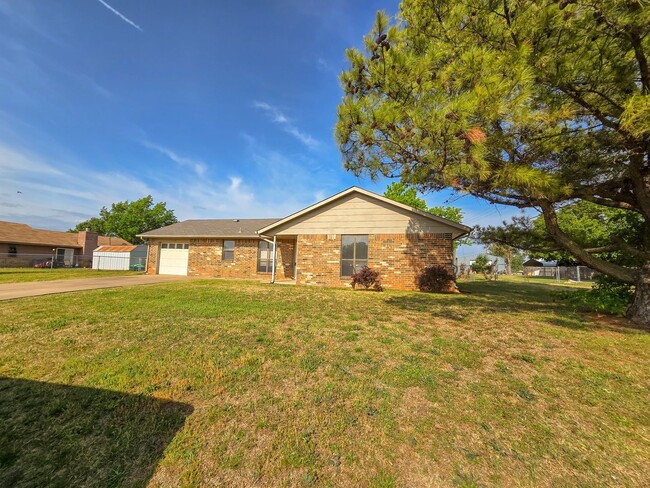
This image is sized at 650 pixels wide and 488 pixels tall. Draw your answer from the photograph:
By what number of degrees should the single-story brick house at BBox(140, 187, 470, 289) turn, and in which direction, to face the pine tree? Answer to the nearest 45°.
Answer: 0° — it already faces it

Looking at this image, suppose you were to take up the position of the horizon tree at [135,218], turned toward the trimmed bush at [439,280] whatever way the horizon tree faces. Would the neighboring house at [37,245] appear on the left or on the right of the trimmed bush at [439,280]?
right

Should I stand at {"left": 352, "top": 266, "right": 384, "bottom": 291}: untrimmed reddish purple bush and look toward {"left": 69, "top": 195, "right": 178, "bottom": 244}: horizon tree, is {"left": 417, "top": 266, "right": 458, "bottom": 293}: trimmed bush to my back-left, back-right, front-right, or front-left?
back-right

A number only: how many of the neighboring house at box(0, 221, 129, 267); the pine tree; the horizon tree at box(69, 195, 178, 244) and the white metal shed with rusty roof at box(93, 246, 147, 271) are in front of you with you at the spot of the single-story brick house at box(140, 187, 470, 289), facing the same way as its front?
1

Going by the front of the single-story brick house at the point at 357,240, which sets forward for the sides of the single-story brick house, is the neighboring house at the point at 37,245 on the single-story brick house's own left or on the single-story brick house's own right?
on the single-story brick house's own right

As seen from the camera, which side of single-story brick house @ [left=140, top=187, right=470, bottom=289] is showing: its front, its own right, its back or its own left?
front

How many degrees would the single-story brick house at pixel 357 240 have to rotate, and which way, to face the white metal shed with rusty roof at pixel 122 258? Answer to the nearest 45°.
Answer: approximately 135° to its right

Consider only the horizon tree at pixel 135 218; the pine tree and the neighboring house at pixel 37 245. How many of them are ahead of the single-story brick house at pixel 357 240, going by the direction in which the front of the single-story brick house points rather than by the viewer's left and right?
1

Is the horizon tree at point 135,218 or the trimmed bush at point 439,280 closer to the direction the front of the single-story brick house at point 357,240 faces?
the trimmed bush

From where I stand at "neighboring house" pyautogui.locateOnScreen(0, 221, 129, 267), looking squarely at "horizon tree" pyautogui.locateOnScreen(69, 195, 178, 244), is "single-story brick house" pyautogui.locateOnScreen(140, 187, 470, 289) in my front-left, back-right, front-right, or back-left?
back-right

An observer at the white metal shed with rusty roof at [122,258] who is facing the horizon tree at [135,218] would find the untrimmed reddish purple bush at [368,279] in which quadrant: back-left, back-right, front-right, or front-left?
back-right

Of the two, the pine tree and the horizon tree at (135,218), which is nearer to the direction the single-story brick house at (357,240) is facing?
the pine tree

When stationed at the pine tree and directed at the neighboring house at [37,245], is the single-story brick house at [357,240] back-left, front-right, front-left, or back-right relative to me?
front-right

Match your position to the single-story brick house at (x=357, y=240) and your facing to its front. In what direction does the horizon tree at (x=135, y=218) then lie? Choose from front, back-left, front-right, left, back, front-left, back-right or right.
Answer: back-right
